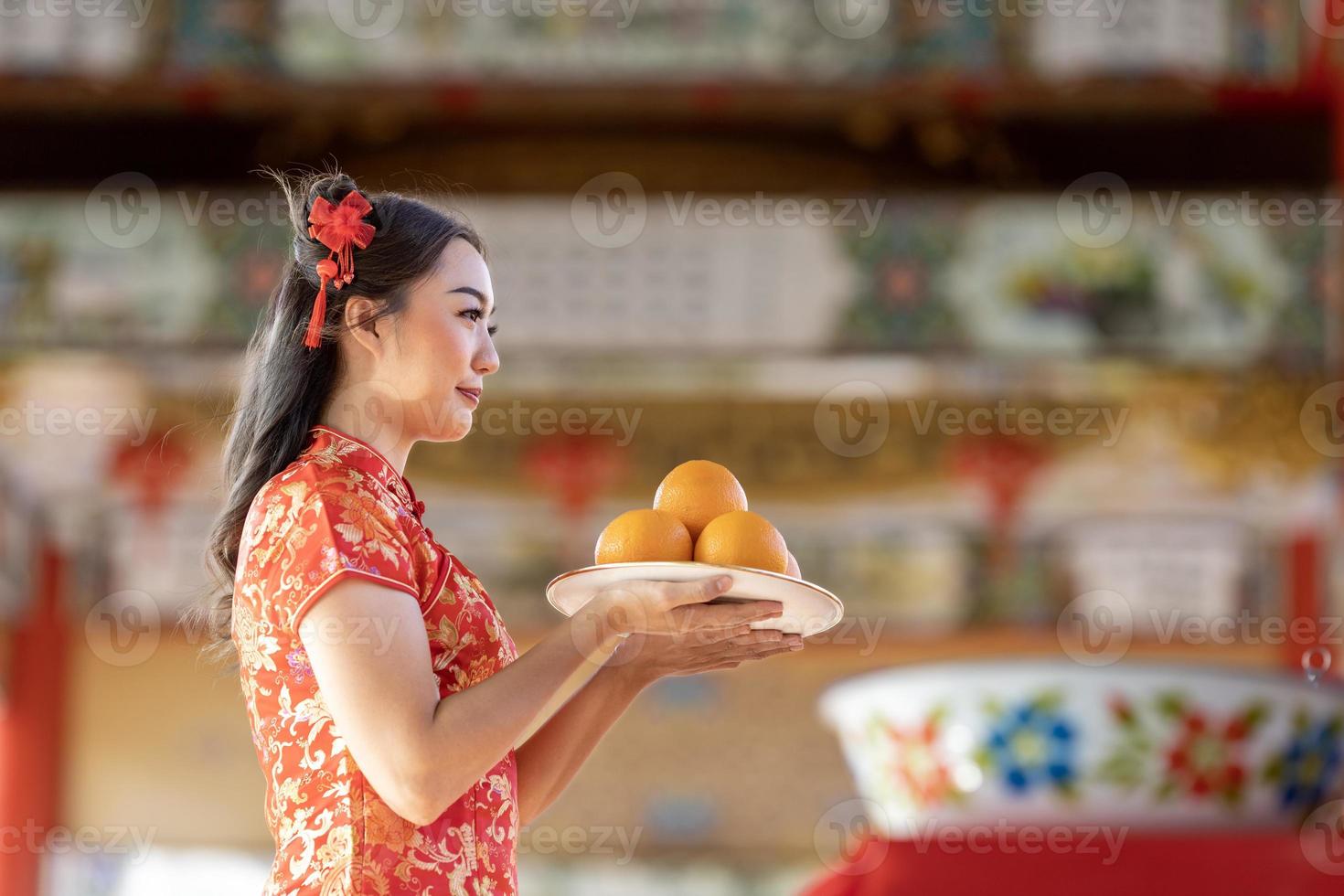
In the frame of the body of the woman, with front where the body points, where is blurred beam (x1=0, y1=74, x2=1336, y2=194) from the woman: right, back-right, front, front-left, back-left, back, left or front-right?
left

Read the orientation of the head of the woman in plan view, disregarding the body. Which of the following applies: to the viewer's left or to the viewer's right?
to the viewer's right

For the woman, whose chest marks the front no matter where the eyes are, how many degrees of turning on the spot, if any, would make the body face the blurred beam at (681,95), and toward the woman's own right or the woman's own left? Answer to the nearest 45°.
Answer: approximately 90° to the woman's own left

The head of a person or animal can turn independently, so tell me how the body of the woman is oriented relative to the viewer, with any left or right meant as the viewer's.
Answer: facing to the right of the viewer

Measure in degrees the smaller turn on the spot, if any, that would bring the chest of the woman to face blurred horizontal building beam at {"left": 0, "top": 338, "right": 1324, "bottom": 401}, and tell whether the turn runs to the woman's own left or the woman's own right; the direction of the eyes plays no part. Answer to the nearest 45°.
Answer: approximately 90° to the woman's own left
